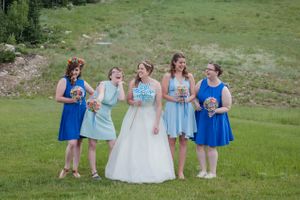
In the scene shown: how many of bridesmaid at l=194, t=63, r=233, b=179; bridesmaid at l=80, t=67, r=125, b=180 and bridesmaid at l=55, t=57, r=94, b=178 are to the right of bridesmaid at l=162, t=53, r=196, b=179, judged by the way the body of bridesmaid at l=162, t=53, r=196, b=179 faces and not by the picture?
2

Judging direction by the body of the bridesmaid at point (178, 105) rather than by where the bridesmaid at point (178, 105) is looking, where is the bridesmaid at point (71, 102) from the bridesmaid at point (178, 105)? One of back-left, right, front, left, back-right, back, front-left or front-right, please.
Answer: right

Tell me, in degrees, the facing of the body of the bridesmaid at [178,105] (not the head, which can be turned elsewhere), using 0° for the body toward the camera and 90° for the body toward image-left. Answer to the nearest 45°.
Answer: approximately 0°

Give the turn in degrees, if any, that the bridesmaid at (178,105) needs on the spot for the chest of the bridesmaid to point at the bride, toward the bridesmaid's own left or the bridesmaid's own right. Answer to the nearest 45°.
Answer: approximately 45° to the bridesmaid's own right

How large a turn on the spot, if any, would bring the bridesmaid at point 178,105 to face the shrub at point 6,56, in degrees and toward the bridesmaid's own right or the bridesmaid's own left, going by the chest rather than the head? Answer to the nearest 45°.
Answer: approximately 135° to the bridesmaid's own right

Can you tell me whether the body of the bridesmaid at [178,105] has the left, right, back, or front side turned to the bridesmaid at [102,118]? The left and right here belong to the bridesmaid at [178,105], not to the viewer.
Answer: right

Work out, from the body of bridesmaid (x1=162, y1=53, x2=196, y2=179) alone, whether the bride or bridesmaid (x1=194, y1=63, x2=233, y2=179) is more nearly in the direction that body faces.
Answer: the bride

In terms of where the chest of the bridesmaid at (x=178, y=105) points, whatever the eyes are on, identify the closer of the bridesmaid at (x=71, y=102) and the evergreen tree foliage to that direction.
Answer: the bridesmaid

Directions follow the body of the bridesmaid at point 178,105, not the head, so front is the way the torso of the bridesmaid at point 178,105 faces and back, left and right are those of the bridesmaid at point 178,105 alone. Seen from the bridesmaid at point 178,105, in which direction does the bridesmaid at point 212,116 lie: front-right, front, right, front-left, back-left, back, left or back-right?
left
